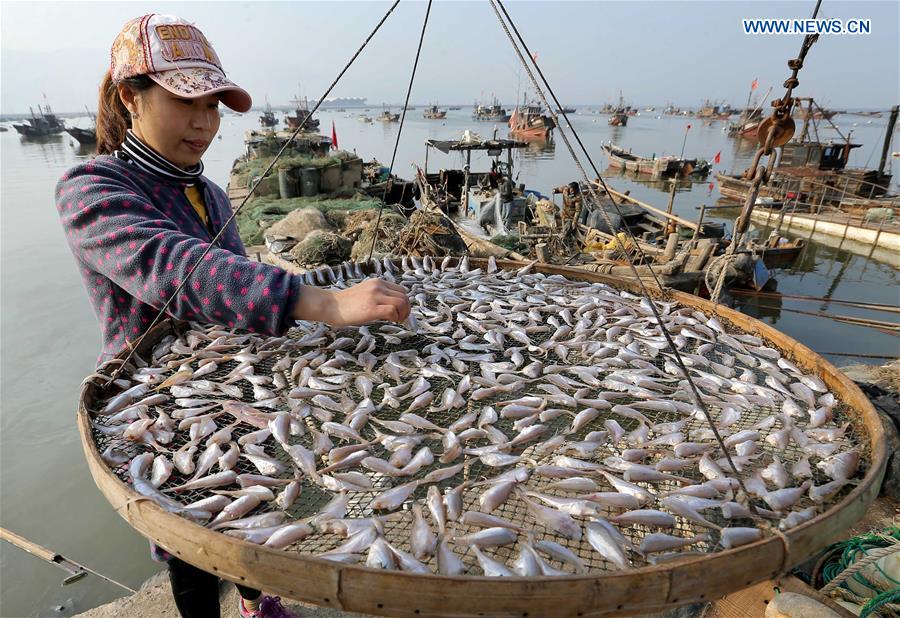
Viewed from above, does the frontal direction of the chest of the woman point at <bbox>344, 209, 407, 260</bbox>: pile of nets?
no

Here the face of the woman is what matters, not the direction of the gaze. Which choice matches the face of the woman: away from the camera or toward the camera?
toward the camera

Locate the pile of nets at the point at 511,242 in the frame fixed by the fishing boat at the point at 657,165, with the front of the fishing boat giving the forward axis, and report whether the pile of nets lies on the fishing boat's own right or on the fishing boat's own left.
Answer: on the fishing boat's own left

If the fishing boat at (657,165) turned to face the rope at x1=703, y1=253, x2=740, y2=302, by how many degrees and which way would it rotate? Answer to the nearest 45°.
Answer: approximately 90° to its left

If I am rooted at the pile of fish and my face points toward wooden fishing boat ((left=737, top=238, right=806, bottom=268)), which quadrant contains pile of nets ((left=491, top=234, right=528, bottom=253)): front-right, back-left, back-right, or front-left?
front-left

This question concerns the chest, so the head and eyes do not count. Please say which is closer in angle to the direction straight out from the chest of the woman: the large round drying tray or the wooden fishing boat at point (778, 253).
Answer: the large round drying tray

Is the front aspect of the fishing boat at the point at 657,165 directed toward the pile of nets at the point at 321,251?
no

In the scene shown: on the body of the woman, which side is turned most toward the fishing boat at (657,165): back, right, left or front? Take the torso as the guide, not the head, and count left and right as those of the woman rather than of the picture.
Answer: left

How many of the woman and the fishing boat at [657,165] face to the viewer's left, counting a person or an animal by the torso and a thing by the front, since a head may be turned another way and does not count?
1

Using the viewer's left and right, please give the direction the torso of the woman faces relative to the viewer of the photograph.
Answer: facing the viewer and to the right of the viewer

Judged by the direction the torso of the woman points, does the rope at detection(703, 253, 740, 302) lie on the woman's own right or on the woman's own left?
on the woman's own left

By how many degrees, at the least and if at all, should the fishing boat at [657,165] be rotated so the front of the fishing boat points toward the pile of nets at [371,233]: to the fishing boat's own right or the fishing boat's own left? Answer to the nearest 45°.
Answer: approximately 90° to the fishing boat's own left

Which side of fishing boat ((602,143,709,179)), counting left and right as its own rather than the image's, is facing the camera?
left

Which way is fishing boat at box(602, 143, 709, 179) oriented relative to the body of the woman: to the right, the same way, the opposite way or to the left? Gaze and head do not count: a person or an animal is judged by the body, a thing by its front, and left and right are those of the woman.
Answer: the opposite way

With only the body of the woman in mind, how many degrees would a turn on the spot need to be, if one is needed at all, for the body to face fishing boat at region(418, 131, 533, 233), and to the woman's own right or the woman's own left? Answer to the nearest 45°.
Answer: approximately 90° to the woman's own left
